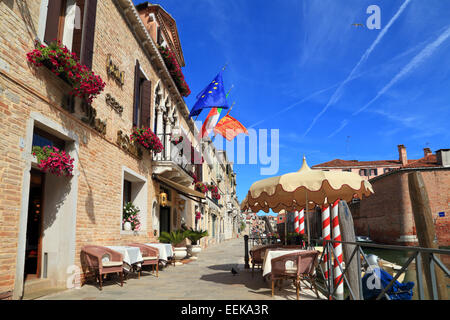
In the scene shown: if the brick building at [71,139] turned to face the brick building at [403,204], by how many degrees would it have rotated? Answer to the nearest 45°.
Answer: approximately 90° to its left

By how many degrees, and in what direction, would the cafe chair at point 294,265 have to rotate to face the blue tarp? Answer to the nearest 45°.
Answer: approximately 90° to its right

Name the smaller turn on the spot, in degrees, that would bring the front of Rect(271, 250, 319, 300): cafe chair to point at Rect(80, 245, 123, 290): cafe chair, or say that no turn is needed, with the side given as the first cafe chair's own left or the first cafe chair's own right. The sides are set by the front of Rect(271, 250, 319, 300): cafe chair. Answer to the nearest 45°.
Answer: approximately 45° to the first cafe chair's own left

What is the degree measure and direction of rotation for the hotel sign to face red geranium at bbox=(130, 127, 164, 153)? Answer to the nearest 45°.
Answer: approximately 90° to its left

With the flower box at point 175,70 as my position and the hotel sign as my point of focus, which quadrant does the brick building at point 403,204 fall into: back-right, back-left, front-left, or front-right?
back-left

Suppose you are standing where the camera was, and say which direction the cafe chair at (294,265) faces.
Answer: facing away from the viewer and to the left of the viewer

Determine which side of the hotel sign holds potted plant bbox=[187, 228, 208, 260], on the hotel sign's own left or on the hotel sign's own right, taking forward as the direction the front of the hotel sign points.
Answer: on the hotel sign's own left

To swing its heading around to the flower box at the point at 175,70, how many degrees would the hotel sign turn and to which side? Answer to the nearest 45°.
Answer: approximately 90° to its left

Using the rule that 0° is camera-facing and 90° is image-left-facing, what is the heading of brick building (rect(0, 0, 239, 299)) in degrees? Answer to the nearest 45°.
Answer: approximately 315°
